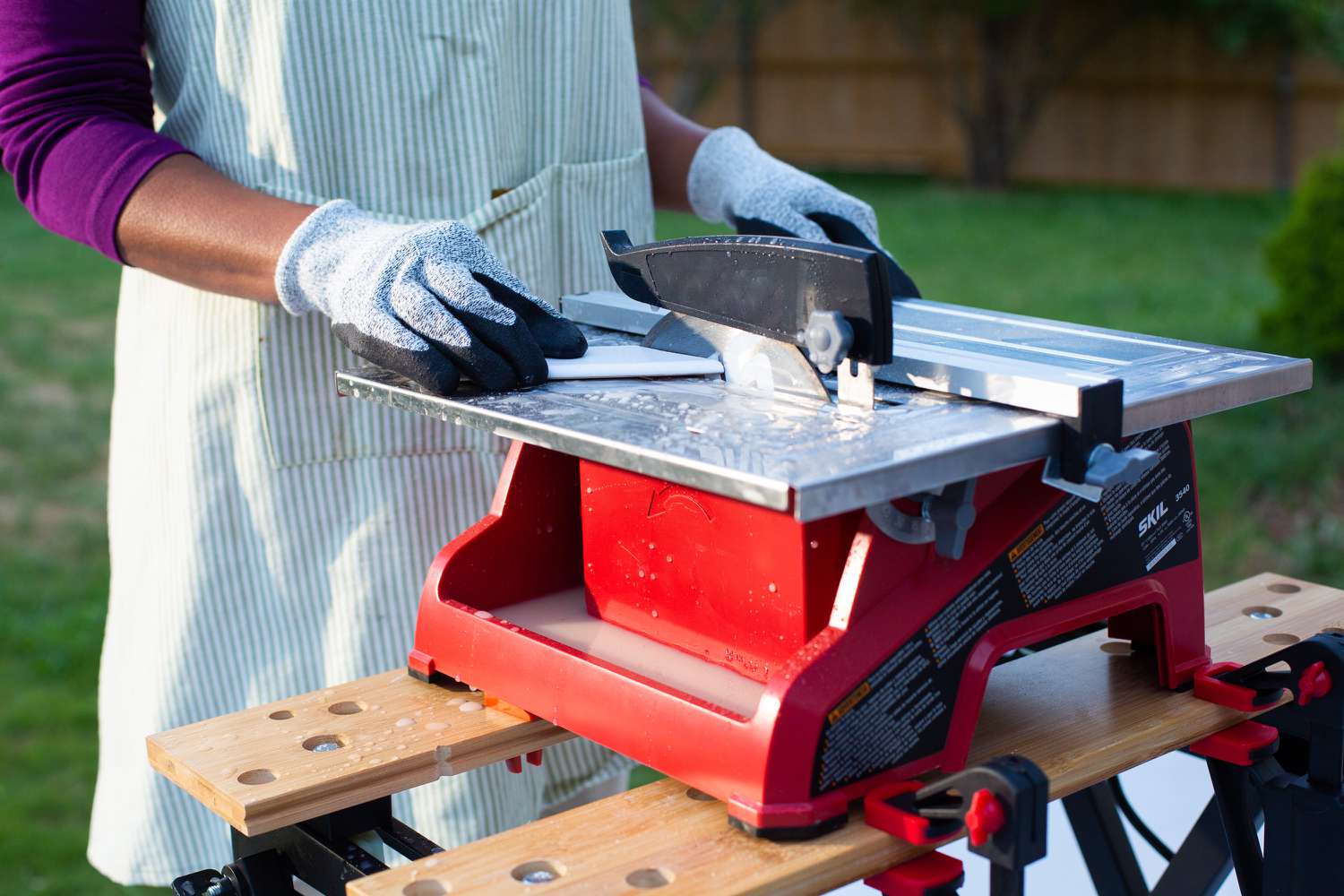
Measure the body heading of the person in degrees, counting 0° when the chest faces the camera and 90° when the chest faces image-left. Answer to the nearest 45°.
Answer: approximately 315°

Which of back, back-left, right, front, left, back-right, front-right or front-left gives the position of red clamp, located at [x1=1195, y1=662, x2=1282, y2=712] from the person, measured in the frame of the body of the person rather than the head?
front

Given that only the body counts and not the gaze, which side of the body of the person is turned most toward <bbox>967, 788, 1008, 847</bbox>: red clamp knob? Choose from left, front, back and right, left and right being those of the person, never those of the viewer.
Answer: front

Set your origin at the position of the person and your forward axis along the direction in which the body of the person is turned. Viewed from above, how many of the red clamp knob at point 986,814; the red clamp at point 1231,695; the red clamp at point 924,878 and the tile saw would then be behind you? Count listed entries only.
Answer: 0

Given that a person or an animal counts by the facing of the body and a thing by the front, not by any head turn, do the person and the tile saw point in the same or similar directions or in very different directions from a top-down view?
very different directions

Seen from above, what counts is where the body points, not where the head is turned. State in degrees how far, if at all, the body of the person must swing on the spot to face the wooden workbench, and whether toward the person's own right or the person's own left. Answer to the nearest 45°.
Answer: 0° — they already face it

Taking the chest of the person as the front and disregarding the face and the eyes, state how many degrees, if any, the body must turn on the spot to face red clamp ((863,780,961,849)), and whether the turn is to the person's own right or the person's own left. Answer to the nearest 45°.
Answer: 0° — they already face it

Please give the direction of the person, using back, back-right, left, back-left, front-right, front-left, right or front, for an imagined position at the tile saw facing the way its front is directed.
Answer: front

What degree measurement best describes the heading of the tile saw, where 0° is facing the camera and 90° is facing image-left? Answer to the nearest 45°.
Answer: approximately 135°

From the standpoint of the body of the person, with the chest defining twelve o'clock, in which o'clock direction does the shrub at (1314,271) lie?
The shrub is roughly at 9 o'clock from the person.

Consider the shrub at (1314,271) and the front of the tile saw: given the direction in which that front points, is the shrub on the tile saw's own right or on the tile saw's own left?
on the tile saw's own right
